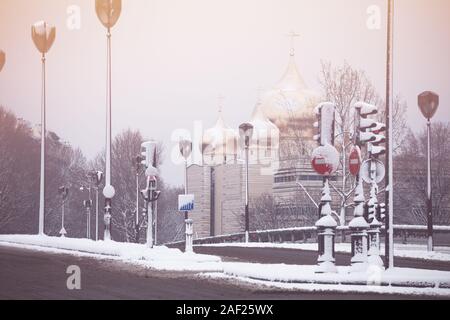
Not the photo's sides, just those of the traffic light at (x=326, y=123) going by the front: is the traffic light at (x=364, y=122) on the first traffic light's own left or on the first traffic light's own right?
on the first traffic light's own right

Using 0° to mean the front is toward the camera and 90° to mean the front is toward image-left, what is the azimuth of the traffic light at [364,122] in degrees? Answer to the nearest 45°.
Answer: approximately 270°

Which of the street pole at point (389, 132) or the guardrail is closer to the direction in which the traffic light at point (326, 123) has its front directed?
the guardrail

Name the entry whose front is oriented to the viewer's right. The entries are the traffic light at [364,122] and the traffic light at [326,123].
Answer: the traffic light at [364,122]

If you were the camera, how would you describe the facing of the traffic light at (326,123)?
facing away from the viewer and to the left of the viewer

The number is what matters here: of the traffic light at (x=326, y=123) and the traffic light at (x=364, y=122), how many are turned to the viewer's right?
1

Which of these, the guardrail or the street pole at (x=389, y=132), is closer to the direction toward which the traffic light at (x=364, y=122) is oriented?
the street pole
